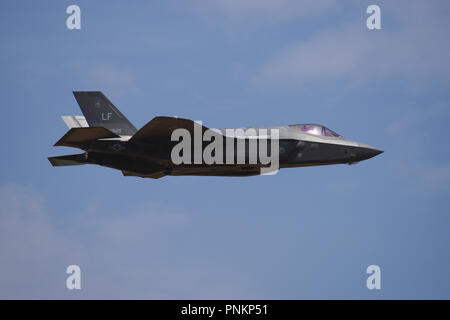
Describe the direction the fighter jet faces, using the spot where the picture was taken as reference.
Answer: facing to the right of the viewer
